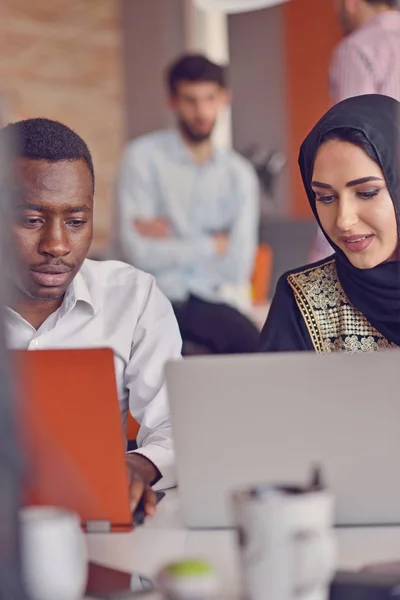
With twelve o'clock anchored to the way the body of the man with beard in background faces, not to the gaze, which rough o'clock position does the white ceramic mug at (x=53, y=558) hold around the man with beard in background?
The white ceramic mug is roughly at 12 o'clock from the man with beard in background.

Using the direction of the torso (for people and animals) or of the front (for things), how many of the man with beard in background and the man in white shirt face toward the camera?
2

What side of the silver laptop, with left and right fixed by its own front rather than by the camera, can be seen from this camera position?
back

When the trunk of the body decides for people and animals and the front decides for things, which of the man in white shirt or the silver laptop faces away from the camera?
the silver laptop

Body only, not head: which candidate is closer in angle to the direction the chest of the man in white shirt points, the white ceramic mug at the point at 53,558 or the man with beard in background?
the white ceramic mug

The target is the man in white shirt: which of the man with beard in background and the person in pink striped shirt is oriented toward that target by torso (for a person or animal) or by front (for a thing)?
the man with beard in background

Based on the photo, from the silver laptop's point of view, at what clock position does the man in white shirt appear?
The man in white shirt is roughly at 11 o'clock from the silver laptop.

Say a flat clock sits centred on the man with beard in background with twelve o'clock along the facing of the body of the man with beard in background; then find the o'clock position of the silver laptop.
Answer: The silver laptop is roughly at 12 o'clock from the man with beard in background.
